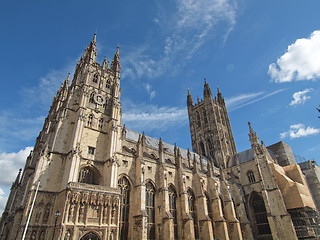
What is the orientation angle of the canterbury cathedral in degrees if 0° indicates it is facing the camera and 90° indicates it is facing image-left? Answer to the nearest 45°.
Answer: approximately 45°
